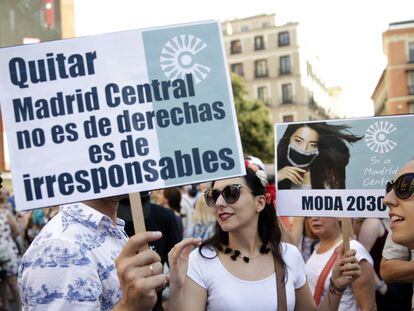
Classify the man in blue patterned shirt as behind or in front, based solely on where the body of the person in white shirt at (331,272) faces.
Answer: in front

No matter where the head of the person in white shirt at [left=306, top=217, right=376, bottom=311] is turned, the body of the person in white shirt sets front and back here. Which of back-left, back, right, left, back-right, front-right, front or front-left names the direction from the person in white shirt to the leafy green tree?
back-right

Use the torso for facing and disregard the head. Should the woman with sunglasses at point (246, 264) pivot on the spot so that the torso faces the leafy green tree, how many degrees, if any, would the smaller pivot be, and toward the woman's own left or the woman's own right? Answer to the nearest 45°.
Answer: approximately 180°

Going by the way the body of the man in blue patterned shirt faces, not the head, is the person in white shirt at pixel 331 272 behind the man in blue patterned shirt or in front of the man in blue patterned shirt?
in front

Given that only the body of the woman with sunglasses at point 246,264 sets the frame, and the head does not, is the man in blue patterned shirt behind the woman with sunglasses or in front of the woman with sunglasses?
in front

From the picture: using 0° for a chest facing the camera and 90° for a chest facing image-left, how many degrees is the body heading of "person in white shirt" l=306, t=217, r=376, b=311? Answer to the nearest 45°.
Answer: approximately 45°

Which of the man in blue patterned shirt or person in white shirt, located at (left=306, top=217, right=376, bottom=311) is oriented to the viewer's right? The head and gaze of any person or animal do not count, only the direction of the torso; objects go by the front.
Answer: the man in blue patterned shirt

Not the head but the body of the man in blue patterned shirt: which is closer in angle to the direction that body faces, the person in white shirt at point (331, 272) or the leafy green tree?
the person in white shirt

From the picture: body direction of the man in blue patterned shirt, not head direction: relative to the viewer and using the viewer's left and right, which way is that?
facing to the right of the viewer
